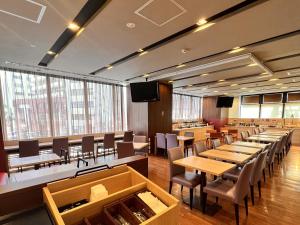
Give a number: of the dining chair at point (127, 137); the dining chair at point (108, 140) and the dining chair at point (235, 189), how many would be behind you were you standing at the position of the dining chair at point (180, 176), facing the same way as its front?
2

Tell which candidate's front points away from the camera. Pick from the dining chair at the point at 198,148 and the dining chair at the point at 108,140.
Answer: the dining chair at the point at 108,140

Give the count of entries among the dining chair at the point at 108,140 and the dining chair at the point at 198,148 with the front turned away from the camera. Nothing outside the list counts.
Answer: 1

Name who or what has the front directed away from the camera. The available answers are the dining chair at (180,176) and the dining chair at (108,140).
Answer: the dining chair at (108,140)

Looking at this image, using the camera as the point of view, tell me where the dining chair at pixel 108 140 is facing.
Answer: facing away from the viewer

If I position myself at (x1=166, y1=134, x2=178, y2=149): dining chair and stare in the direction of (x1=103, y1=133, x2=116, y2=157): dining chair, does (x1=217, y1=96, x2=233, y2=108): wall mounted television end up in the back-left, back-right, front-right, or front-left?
back-right

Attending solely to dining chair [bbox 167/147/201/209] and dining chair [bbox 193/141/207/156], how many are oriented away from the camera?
0

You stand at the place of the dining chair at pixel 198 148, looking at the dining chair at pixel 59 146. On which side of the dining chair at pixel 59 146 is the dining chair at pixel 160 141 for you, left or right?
right

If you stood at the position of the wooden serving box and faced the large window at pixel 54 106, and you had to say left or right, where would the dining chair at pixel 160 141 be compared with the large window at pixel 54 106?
right

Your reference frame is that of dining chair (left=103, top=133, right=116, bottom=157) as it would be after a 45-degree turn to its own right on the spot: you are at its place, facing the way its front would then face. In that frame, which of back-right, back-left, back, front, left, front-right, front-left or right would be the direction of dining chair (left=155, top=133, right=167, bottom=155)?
front-right

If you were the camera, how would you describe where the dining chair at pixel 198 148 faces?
facing the viewer and to the right of the viewer
